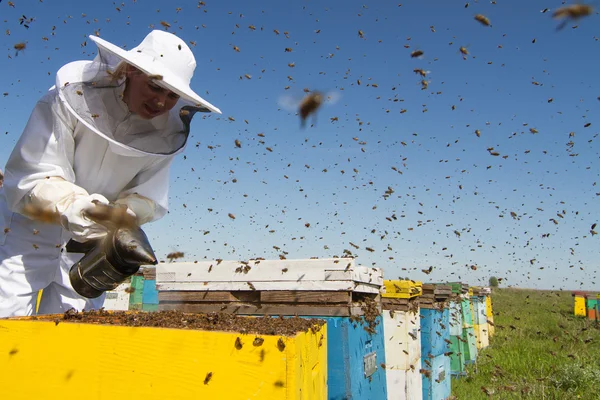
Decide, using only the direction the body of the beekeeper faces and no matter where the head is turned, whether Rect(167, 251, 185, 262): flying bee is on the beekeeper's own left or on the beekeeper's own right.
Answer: on the beekeeper's own left

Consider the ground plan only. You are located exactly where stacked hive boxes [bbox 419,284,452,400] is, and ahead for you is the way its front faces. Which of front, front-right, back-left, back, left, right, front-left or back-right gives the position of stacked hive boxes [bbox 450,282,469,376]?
back-left

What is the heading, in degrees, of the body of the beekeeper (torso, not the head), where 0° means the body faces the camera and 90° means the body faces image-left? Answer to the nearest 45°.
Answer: approximately 315°

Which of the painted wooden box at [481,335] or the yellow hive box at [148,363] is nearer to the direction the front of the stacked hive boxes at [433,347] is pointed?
the yellow hive box

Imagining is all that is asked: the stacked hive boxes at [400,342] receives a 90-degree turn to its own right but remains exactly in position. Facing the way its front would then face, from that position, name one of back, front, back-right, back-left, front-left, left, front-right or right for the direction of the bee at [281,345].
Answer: front-left

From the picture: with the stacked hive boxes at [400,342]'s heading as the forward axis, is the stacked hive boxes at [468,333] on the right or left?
on its left

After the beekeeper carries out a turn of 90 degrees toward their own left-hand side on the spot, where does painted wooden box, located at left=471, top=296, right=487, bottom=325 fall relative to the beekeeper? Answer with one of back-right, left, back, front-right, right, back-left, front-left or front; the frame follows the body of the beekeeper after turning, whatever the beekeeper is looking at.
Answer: front

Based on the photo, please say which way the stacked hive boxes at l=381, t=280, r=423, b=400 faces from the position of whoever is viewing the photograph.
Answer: facing the viewer and to the right of the viewer

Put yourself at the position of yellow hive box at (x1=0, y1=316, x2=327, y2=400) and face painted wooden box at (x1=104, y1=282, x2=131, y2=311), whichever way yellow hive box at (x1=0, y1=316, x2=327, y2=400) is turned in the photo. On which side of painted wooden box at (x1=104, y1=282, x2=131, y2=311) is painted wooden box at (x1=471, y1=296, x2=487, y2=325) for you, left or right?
right

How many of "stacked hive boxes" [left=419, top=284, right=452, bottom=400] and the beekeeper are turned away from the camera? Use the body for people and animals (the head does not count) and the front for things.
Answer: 0
